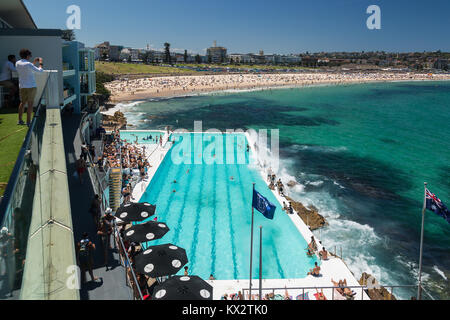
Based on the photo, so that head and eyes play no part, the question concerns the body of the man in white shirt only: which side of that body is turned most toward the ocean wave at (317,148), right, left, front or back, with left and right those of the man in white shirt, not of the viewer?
front

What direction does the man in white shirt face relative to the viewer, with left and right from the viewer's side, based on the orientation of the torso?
facing away from the viewer and to the right of the viewer

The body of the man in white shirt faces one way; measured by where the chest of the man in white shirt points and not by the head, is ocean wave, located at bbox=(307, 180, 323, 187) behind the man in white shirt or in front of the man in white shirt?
in front
